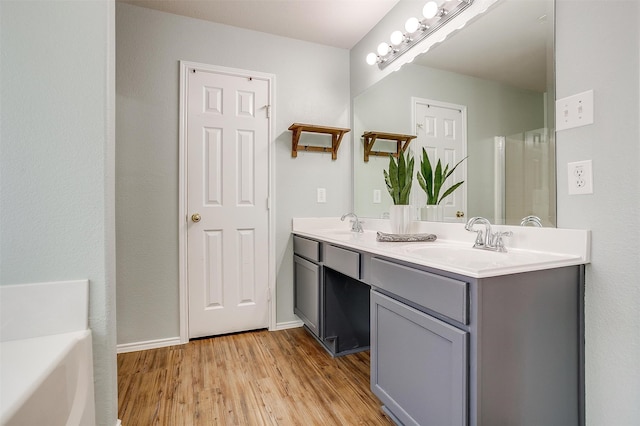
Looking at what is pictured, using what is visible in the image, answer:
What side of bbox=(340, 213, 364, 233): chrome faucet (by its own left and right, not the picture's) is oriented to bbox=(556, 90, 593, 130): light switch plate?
left

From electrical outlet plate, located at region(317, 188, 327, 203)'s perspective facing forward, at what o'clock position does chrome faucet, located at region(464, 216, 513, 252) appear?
The chrome faucet is roughly at 11 o'clock from the electrical outlet plate.

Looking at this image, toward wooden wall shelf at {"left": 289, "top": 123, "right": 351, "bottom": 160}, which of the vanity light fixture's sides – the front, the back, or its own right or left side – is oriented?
right

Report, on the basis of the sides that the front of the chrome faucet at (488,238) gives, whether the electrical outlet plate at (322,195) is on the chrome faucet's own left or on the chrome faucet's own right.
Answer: on the chrome faucet's own right

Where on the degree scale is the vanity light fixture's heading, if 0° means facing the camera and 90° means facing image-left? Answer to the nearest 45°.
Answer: approximately 45°

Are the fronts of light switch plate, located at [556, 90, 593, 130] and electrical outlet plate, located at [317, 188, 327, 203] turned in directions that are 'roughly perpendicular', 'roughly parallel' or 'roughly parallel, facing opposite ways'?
roughly perpendicular

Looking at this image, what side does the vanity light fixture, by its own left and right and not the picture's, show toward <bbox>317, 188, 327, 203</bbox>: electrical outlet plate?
right

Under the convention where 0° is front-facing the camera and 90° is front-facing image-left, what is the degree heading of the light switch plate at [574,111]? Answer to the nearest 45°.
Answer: approximately 45°

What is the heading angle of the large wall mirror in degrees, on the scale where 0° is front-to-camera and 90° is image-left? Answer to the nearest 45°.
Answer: approximately 45°

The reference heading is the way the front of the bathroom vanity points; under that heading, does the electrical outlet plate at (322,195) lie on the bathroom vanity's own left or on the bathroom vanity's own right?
on the bathroom vanity's own right

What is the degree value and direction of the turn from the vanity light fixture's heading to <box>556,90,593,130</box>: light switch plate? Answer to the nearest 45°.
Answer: approximately 90° to its left
